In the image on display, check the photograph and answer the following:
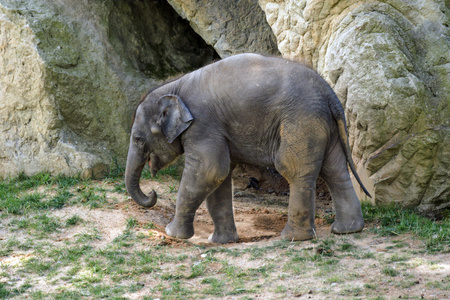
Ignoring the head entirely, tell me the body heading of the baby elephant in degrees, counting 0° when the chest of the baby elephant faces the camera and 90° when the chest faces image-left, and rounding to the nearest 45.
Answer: approximately 90°
